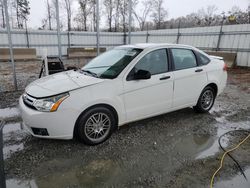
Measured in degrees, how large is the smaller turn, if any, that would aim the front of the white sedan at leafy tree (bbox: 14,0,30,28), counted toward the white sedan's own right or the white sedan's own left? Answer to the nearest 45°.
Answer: approximately 90° to the white sedan's own right

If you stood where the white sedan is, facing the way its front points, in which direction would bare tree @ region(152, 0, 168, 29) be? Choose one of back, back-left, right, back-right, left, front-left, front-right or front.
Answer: back-right

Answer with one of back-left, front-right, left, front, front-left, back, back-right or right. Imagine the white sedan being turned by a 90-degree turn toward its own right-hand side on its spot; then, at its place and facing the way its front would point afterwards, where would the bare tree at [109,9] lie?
front-right

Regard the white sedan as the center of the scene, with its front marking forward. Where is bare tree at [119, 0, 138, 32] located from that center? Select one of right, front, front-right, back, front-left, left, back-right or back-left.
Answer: back-right

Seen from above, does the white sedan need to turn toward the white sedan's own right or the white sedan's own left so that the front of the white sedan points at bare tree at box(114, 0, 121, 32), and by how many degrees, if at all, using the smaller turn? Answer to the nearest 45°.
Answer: approximately 135° to the white sedan's own right

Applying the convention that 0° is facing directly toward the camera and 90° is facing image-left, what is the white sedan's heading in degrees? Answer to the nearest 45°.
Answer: approximately 45°

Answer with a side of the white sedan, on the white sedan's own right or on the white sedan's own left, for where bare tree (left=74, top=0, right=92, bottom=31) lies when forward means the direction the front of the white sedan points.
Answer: on the white sedan's own right
